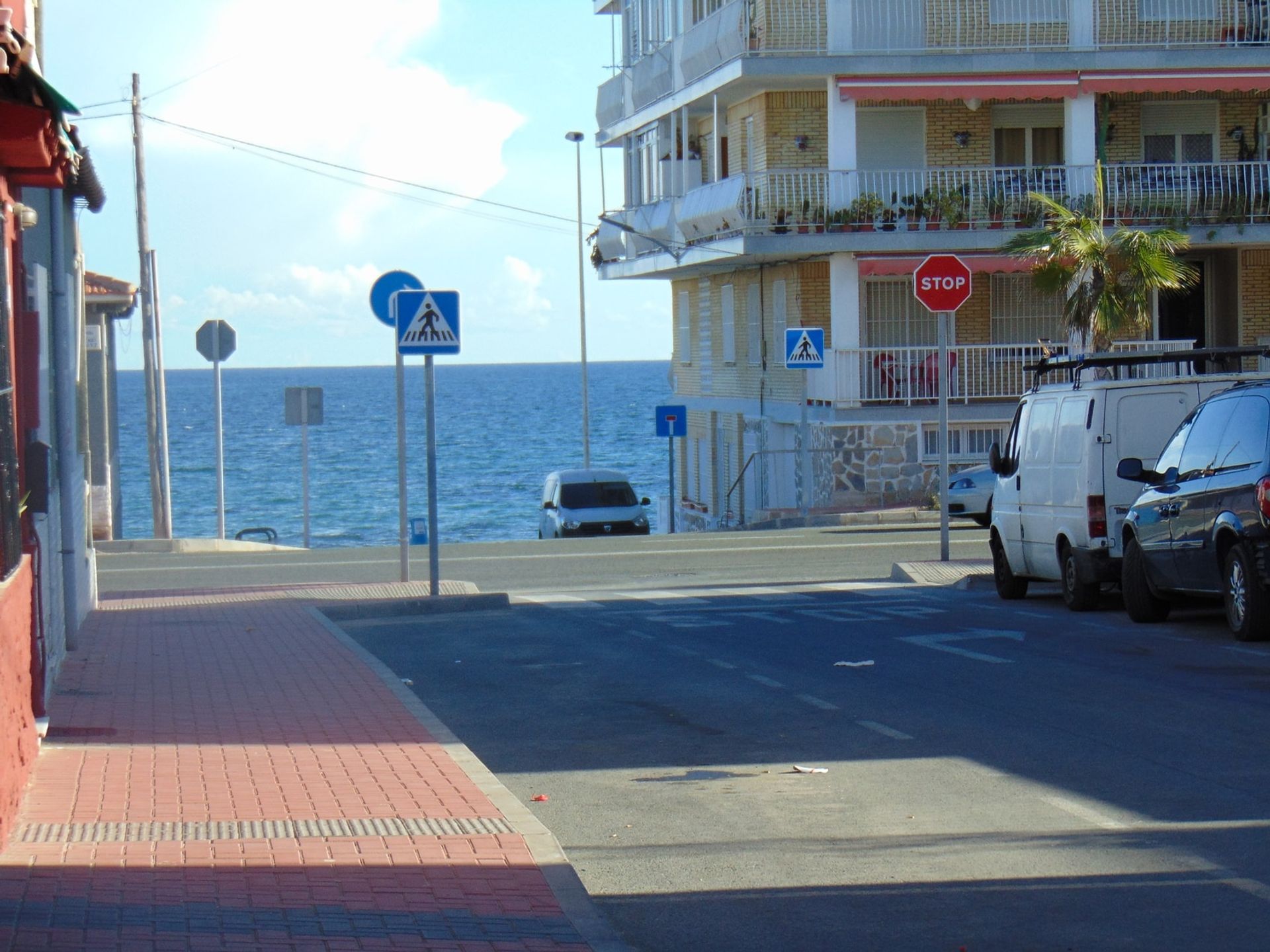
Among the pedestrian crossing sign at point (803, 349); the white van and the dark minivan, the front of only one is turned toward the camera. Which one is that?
the pedestrian crossing sign

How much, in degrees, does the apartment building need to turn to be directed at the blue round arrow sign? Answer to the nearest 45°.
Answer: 0° — it already faces it

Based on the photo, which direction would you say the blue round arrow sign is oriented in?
toward the camera

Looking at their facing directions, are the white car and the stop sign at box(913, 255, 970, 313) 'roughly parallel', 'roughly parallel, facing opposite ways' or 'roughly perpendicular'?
roughly parallel

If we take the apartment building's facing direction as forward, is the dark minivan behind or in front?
in front

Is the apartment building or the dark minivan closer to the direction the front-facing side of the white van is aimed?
the apartment building

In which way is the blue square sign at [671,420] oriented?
toward the camera

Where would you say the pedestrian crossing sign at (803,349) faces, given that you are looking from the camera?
facing the viewer

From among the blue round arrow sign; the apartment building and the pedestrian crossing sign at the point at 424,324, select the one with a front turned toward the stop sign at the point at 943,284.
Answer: the apartment building

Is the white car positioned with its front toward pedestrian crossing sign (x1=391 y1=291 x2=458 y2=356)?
yes

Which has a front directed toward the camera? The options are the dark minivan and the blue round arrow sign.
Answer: the blue round arrow sign

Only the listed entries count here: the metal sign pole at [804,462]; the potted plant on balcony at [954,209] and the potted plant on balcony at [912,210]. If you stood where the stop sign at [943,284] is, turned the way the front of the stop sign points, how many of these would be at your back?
3

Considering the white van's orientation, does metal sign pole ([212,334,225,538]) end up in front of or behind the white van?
in front
